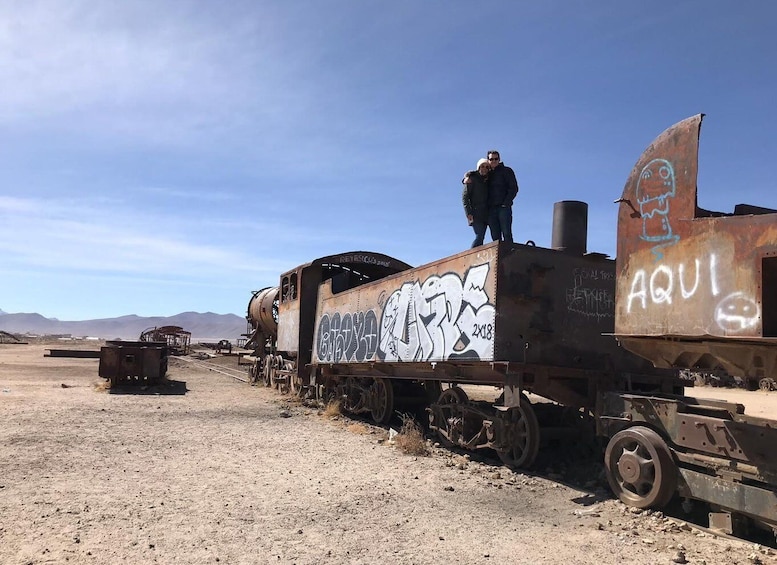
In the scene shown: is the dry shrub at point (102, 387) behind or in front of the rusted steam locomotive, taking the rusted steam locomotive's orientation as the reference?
in front

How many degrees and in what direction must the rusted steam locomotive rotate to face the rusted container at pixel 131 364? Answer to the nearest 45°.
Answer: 0° — it already faces it

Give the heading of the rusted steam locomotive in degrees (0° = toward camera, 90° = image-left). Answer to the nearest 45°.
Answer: approximately 135°
